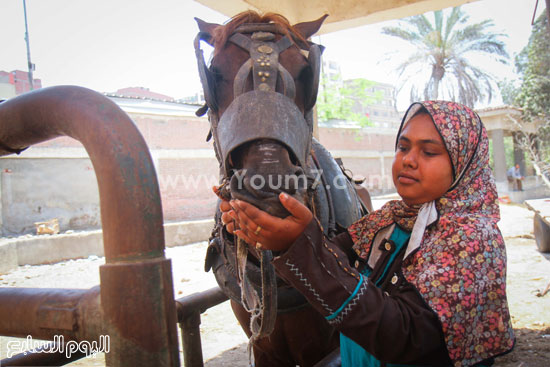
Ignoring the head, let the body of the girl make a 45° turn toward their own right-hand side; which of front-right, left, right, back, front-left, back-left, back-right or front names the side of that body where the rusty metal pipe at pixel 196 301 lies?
front-right

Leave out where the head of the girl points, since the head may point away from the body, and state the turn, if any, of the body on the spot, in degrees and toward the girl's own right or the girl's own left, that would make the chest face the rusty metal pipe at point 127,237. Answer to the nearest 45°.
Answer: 0° — they already face it

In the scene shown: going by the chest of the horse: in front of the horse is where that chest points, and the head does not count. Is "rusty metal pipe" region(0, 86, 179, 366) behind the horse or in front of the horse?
in front

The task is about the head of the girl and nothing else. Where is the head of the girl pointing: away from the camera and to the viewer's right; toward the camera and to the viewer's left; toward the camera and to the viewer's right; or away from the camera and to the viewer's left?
toward the camera and to the viewer's left

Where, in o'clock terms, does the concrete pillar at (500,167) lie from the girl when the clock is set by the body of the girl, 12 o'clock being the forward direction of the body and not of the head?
The concrete pillar is roughly at 5 o'clock from the girl.

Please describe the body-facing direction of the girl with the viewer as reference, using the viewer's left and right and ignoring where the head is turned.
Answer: facing the viewer and to the left of the viewer

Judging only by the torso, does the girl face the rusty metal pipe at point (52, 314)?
yes
